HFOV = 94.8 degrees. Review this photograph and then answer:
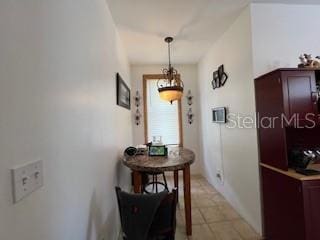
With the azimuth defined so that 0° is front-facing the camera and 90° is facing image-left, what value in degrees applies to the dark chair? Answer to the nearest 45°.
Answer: approximately 180°

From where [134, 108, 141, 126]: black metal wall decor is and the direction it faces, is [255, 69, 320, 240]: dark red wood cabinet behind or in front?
in front

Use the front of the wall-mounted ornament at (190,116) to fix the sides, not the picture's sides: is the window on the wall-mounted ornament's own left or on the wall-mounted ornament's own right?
on the wall-mounted ornament's own right

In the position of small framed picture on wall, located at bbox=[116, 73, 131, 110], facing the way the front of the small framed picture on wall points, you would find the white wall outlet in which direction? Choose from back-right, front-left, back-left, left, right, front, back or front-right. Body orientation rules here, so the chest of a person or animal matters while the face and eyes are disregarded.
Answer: front

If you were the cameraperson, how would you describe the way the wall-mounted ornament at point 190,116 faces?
facing the viewer

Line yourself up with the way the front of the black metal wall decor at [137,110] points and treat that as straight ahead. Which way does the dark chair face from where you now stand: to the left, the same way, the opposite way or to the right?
the opposite way

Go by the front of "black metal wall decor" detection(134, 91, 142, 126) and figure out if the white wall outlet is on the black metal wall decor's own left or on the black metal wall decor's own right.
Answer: on the black metal wall decor's own left

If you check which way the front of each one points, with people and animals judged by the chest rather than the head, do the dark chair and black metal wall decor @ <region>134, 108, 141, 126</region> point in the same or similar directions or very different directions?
very different directions

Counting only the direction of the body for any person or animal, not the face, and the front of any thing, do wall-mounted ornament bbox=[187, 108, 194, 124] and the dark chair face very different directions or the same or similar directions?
very different directions

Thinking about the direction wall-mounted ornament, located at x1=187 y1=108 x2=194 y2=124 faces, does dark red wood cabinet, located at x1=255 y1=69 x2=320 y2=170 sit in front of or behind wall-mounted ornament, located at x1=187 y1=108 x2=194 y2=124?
in front

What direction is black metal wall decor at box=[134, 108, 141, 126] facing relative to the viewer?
toward the camera

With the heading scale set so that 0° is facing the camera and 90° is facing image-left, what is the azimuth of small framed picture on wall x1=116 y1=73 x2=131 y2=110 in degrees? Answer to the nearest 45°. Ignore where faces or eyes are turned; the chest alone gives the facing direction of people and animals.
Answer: approximately 270°

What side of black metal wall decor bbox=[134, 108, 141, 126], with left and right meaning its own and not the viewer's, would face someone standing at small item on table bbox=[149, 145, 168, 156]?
front

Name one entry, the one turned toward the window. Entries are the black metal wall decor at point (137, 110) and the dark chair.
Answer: the dark chair

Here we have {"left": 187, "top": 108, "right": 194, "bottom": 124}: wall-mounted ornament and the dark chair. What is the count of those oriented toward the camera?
1

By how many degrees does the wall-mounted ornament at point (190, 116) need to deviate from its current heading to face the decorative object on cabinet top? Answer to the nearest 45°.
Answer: approximately 45° to its left
